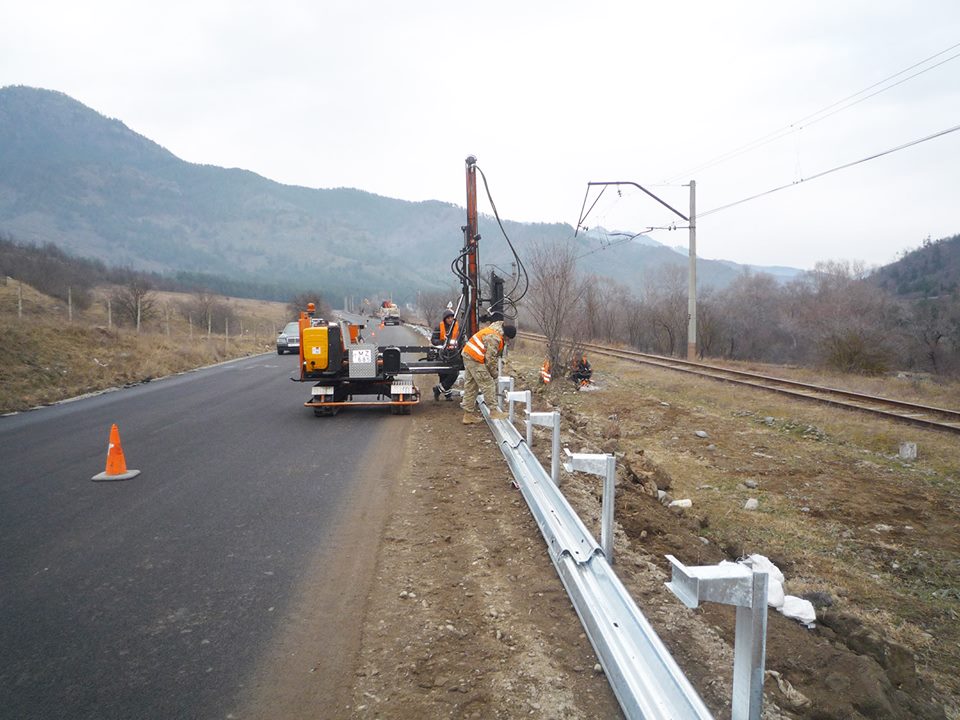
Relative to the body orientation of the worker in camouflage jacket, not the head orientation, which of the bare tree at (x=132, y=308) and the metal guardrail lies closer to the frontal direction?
the metal guardrail

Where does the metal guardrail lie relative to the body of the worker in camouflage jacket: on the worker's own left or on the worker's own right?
on the worker's own right

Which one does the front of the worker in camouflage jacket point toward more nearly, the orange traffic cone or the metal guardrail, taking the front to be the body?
the metal guardrail

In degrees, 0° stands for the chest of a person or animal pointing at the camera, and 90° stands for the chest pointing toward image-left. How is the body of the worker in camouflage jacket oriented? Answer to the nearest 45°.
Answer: approximately 270°

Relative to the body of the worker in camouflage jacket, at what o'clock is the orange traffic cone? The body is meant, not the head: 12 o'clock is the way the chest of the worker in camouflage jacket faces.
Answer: The orange traffic cone is roughly at 5 o'clock from the worker in camouflage jacket.

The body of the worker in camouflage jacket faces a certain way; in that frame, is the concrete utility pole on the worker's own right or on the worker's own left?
on the worker's own left

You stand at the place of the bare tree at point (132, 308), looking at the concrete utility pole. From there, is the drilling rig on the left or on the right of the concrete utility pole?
right

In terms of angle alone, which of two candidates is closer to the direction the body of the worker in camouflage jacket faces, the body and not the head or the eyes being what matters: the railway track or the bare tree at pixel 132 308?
the railway track

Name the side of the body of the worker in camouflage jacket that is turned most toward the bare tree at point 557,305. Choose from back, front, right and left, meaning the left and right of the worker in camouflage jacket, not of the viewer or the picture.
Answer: left

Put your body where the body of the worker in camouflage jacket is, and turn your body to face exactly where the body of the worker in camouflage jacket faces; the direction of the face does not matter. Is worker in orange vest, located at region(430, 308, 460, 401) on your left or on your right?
on your left
